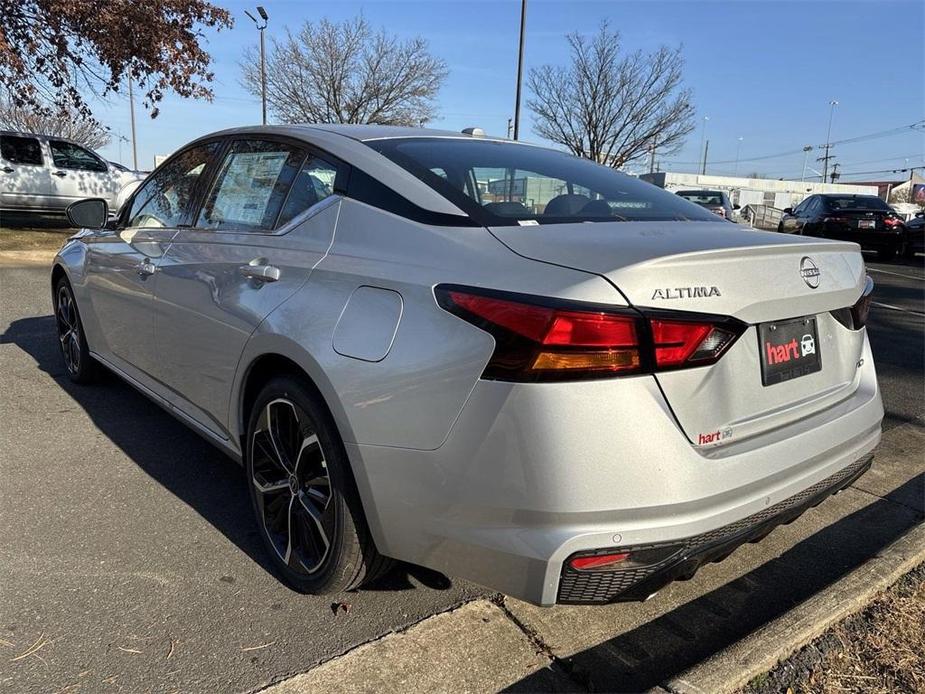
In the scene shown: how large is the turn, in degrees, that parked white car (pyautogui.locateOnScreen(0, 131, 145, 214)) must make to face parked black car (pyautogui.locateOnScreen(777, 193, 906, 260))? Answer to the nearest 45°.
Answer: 0° — it already faces it

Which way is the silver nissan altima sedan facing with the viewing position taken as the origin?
facing away from the viewer and to the left of the viewer

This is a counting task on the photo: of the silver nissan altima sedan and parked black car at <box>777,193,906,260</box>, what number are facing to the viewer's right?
0

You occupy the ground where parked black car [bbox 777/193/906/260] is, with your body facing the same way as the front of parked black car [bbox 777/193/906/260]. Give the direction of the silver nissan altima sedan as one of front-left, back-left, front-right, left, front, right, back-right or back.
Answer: back-left

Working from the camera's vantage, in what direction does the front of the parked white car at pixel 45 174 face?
facing to the right of the viewer

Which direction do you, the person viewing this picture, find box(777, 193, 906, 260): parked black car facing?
facing away from the viewer and to the left of the viewer

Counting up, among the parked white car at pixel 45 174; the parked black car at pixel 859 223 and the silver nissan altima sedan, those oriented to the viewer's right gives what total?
1

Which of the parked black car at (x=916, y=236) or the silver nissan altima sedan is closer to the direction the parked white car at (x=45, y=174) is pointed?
the parked black car

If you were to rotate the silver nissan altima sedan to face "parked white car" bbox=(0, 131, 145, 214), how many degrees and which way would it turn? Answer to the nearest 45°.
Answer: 0° — it already faces it

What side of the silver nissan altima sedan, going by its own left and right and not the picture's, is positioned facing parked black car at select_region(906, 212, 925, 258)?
right

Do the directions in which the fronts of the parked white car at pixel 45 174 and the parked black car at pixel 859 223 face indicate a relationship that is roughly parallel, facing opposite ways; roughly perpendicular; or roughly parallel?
roughly perpendicular

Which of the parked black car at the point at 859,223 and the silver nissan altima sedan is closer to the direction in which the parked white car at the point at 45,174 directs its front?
the parked black car

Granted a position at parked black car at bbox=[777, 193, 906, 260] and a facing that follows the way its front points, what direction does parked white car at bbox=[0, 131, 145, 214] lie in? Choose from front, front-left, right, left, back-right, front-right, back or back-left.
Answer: left

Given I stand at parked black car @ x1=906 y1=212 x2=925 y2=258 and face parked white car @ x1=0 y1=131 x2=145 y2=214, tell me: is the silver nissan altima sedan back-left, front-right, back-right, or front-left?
front-left
